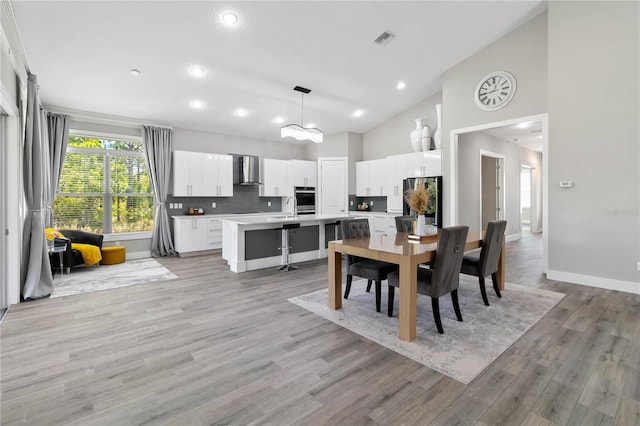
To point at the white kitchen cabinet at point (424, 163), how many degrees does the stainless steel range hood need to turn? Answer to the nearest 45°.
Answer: approximately 45° to its left

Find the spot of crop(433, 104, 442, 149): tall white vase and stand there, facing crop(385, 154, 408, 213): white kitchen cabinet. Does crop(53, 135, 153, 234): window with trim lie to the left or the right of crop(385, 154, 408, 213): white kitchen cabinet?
left

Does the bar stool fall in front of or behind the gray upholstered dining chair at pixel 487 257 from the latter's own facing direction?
in front

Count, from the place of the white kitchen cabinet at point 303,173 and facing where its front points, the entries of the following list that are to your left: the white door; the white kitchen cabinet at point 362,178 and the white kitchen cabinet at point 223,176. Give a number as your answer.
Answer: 2

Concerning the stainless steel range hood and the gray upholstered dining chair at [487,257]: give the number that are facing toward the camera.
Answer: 1

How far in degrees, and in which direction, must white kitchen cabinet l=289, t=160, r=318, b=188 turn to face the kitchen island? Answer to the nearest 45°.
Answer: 0° — it already faces it

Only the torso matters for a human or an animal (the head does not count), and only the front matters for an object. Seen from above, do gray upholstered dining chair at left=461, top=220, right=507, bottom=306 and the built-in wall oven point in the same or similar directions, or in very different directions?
very different directions

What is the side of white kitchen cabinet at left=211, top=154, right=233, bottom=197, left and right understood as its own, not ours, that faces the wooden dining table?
front

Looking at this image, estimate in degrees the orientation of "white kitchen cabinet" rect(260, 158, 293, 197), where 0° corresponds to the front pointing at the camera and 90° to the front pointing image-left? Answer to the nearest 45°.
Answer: approximately 315°

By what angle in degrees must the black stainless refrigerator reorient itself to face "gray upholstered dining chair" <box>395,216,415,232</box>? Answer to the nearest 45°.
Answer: approximately 45° to its left

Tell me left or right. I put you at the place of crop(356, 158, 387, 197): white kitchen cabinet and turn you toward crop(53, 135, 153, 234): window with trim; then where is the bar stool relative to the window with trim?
left

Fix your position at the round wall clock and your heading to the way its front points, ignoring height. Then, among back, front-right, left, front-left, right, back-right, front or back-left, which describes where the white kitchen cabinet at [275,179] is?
front-right
